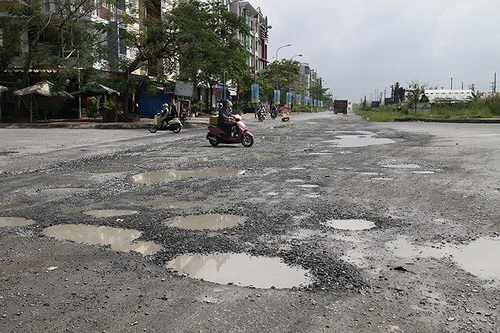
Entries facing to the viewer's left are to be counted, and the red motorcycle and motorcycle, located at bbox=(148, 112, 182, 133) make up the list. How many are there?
1

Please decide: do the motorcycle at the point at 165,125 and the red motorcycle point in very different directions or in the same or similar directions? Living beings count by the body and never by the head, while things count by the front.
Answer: very different directions
